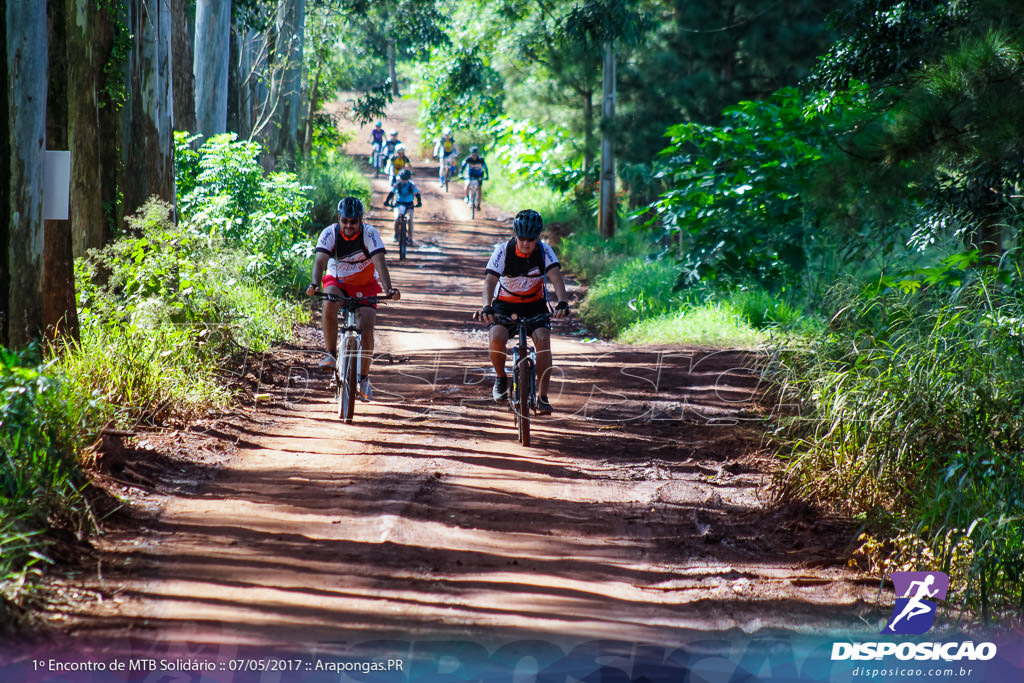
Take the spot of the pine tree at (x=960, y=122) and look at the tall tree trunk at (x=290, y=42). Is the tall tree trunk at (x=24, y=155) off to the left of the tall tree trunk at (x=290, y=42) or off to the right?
left

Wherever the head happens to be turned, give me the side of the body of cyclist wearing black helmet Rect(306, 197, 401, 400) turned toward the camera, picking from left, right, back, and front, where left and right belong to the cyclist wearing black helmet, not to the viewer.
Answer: front

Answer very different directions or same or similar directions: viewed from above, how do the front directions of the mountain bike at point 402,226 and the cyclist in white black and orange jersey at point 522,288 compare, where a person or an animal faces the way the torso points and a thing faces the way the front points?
same or similar directions

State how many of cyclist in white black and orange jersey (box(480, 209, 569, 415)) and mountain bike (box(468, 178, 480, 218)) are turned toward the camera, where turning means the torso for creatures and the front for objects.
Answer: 2

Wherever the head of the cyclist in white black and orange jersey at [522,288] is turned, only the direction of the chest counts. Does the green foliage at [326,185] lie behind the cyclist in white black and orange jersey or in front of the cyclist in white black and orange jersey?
behind

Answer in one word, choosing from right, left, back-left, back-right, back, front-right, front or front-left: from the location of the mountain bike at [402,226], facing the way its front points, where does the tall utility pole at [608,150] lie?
left

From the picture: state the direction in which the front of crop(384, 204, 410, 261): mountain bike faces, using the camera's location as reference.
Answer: facing the viewer

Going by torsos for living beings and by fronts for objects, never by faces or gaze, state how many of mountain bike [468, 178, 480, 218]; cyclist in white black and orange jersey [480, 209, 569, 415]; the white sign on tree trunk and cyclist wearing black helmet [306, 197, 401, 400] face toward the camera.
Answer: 4

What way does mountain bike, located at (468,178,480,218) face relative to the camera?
toward the camera

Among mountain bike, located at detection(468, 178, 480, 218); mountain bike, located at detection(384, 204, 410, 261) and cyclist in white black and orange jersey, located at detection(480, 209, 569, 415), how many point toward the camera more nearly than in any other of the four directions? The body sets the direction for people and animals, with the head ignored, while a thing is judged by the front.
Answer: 3

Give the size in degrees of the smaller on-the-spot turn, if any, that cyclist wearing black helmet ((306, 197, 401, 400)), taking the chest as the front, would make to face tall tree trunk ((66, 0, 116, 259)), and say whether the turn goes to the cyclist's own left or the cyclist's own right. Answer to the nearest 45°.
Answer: approximately 90° to the cyclist's own right

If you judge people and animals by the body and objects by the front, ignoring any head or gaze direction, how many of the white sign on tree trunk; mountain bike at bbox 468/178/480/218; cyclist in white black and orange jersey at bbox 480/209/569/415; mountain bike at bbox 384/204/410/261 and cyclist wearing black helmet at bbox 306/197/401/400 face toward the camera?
5

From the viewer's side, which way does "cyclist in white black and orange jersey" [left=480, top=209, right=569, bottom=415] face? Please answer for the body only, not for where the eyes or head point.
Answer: toward the camera

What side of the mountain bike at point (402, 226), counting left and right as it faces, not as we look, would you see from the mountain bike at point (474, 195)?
back
